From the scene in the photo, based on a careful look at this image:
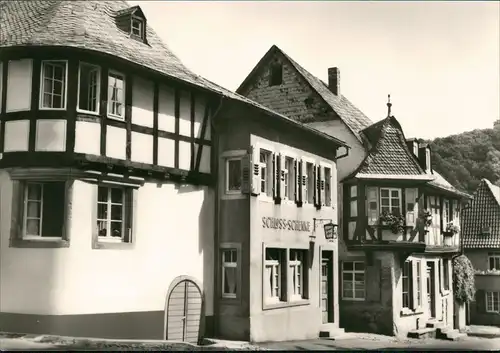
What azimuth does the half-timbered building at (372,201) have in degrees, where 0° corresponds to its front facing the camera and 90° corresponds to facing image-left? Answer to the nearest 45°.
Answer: approximately 315°

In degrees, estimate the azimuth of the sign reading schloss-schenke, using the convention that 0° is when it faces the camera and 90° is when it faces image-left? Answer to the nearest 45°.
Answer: approximately 315°

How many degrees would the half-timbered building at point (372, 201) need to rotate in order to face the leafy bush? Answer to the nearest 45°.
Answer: approximately 90° to its left

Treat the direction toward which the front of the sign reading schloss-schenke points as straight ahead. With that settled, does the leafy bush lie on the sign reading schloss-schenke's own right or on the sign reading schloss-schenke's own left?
on the sign reading schloss-schenke's own left

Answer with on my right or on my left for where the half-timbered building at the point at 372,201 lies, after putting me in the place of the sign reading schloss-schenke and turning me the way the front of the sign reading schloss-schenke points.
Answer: on my left

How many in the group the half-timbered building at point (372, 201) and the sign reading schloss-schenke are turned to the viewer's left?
0
